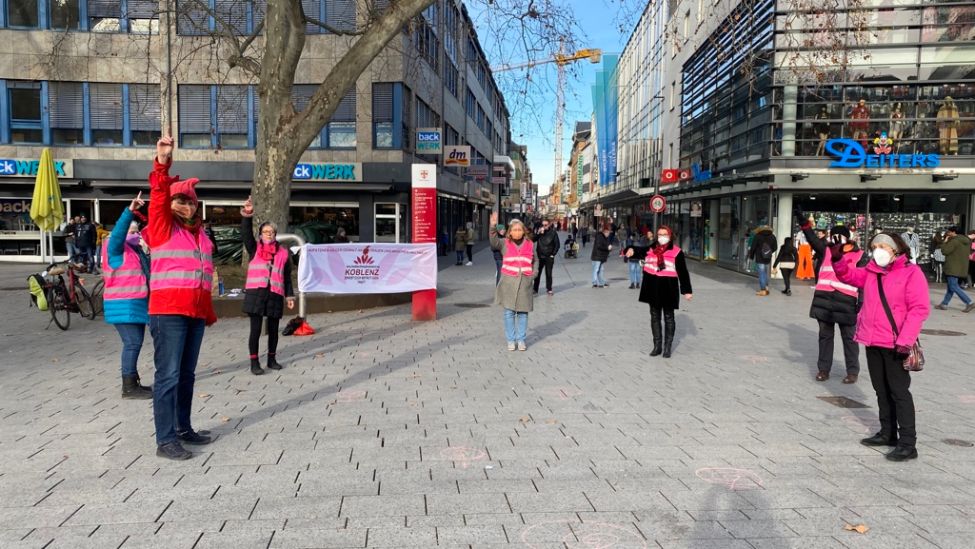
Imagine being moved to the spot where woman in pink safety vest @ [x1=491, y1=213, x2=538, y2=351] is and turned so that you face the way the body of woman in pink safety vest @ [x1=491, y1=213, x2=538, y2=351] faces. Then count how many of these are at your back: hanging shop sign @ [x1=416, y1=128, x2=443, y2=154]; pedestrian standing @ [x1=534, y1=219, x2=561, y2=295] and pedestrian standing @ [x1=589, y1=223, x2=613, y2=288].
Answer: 3

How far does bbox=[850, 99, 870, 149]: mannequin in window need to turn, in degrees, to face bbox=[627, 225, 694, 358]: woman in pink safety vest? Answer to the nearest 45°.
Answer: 0° — it already faces them

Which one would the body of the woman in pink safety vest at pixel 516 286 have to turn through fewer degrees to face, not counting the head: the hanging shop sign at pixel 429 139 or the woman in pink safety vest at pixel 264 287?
the woman in pink safety vest

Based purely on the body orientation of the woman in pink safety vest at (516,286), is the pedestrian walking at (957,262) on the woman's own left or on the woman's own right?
on the woman's own left

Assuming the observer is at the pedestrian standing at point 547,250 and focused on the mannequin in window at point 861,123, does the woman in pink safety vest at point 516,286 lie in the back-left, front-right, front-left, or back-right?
back-right

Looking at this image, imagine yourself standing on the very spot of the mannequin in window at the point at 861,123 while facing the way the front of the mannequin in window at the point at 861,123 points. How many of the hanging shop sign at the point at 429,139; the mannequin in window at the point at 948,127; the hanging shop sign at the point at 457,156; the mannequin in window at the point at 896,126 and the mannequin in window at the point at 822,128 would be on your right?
3
